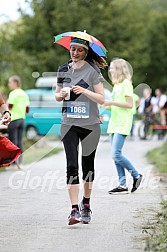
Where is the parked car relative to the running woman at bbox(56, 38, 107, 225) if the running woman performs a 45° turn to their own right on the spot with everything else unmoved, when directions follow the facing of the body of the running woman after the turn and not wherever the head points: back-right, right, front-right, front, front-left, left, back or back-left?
back-right

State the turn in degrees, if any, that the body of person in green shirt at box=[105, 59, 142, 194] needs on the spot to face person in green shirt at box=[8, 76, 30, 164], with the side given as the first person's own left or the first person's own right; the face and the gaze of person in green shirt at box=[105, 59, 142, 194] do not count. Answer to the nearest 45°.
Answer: approximately 45° to the first person's own right

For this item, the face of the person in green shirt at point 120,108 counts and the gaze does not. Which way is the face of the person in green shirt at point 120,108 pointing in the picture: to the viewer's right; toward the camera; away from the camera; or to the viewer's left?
to the viewer's left

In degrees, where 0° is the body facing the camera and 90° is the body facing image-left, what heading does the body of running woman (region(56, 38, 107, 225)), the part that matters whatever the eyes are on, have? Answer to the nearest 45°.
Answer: approximately 0°

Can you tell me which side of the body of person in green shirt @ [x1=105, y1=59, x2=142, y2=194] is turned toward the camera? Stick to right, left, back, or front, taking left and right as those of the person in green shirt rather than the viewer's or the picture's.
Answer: left

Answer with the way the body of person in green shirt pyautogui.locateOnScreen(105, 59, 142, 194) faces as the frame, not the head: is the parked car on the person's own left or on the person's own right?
on the person's own right
